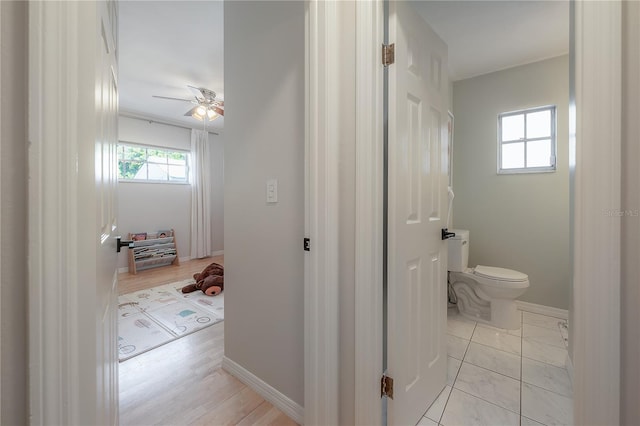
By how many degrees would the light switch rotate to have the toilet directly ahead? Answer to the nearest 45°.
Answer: approximately 135° to its left

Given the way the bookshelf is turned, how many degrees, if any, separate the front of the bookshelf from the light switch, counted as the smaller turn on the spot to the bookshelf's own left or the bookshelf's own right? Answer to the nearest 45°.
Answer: approximately 45° to the bookshelf's own right

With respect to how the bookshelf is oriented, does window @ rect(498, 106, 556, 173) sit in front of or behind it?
in front

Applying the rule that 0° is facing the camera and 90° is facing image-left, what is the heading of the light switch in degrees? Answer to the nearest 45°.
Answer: approximately 45°

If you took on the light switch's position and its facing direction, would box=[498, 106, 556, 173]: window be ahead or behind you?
behind

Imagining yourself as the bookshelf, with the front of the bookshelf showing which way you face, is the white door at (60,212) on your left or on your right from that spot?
on your right

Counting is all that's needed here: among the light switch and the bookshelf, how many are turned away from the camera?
0

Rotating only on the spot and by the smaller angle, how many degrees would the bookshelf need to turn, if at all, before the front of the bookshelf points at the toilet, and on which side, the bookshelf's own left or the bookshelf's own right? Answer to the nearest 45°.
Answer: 0° — it already faces it

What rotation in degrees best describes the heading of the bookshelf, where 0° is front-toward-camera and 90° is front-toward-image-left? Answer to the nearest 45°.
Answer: approximately 315°
